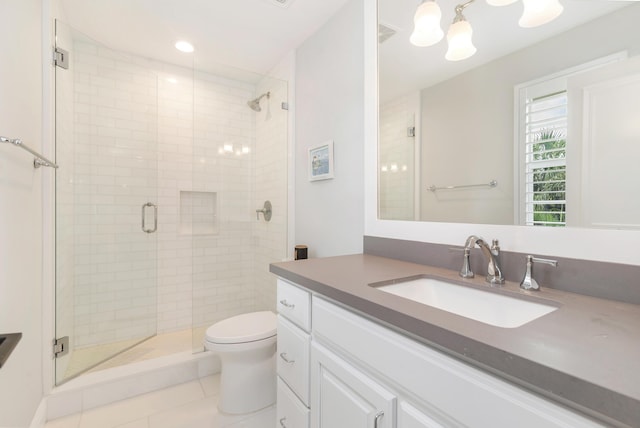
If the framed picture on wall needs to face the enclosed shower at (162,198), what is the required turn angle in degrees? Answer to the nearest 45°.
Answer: approximately 45° to its right

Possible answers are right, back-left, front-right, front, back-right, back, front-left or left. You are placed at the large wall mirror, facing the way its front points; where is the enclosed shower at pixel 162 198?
front-right

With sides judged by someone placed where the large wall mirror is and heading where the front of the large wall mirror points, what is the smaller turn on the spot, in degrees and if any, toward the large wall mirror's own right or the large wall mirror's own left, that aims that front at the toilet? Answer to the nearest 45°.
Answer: approximately 45° to the large wall mirror's own right

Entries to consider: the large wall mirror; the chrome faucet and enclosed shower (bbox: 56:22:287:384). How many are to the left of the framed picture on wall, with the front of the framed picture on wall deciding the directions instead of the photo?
2

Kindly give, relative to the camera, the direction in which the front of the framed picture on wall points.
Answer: facing the viewer and to the left of the viewer

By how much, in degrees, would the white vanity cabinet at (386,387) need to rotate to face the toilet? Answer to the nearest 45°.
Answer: approximately 90° to its right

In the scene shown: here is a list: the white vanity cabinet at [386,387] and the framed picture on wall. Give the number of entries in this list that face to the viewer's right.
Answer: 0
